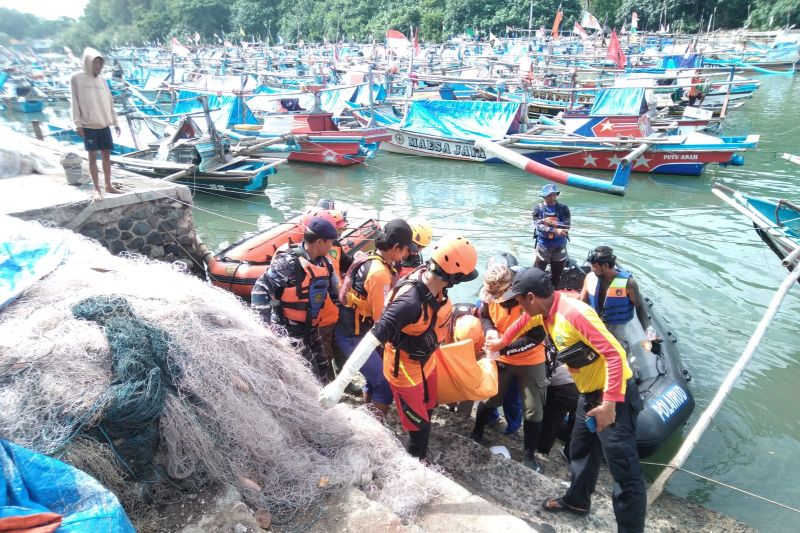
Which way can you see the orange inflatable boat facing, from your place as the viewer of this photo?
facing the viewer and to the left of the viewer

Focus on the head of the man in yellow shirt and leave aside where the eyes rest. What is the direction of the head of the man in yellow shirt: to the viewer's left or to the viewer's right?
to the viewer's left

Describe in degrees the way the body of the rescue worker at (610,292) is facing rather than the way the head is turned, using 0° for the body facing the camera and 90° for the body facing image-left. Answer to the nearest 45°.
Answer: approximately 45°

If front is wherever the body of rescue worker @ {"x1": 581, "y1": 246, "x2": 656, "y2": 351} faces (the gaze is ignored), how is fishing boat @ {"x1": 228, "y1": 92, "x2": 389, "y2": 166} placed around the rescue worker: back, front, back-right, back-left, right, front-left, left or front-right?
right

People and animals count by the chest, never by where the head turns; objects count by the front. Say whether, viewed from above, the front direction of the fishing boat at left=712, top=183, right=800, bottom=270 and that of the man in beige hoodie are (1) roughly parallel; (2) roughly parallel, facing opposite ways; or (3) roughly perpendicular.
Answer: roughly perpendicular

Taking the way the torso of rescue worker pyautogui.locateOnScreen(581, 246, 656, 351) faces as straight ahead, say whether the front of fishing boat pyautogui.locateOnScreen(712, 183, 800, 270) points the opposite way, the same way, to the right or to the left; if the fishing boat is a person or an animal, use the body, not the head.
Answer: to the right

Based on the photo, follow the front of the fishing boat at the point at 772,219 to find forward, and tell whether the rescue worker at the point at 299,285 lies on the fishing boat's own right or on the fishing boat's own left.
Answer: on the fishing boat's own left

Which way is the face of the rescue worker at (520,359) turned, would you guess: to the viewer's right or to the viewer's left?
to the viewer's left

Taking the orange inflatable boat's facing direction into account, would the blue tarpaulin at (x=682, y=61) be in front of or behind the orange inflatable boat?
behind
